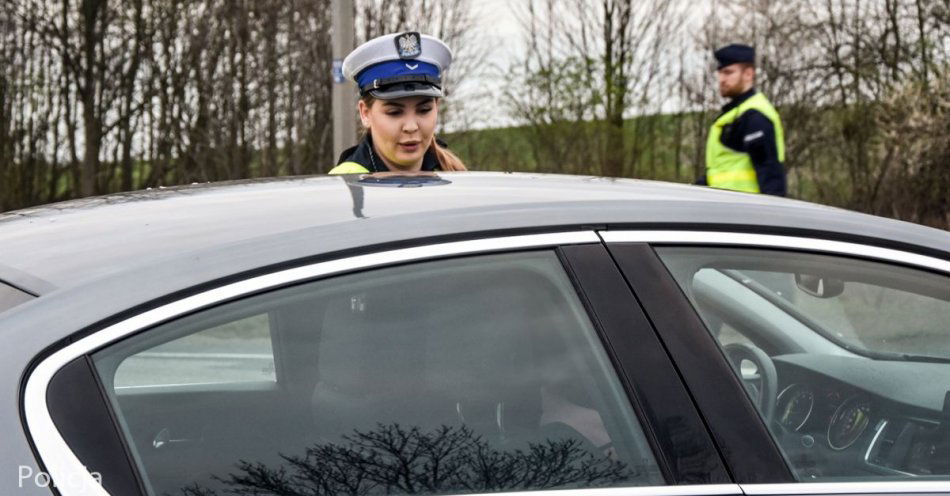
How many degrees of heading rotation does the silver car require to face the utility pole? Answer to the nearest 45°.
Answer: approximately 45° to its left

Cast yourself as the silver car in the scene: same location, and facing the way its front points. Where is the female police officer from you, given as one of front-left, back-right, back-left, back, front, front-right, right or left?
front-left

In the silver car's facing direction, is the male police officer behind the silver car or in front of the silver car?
in front

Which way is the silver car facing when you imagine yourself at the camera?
facing away from the viewer and to the right of the viewer

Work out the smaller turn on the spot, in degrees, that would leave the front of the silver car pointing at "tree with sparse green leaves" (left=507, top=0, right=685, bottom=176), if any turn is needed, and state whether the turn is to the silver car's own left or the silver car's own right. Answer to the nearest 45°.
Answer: approximately 45° to the silver car's own left
